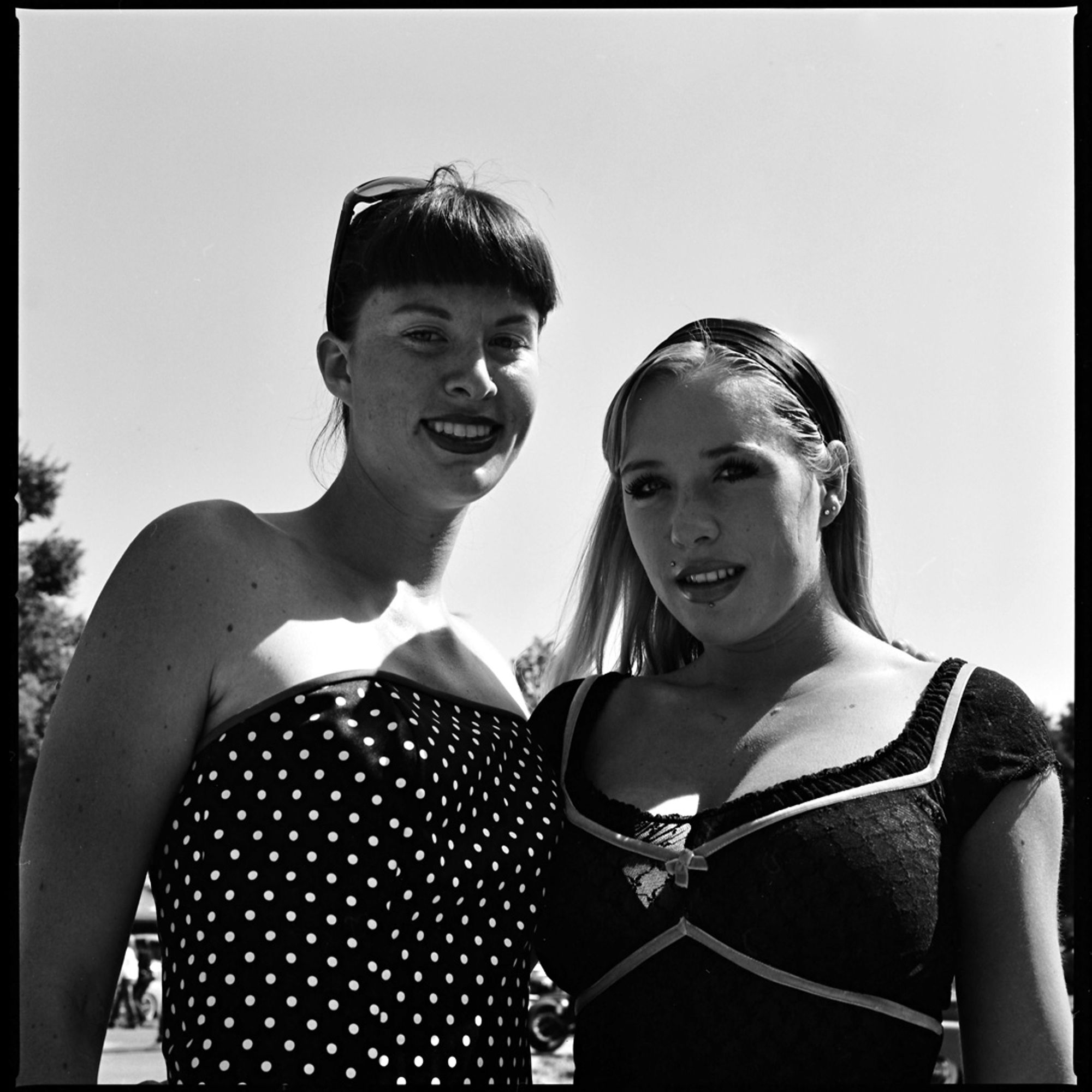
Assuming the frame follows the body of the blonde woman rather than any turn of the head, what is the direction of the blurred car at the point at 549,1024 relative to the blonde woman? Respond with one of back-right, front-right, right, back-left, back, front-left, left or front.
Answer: back-right

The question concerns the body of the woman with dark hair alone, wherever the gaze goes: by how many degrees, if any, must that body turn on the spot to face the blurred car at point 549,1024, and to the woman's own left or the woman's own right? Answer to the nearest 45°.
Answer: approximately 135° to the woman's own left

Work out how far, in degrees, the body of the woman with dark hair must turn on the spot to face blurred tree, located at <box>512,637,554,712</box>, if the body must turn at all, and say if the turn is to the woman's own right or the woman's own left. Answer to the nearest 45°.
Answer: approximately 135° to the woman's own left

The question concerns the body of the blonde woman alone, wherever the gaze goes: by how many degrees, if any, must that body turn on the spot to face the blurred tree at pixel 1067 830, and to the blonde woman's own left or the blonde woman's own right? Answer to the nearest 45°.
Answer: approximately 135° to the blonde woman's own right

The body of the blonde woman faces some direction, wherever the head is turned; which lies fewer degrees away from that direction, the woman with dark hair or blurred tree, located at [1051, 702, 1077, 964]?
the woman with dark hair

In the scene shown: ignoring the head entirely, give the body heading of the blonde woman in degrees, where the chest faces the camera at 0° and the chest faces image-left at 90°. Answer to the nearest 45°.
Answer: approximately 45°
